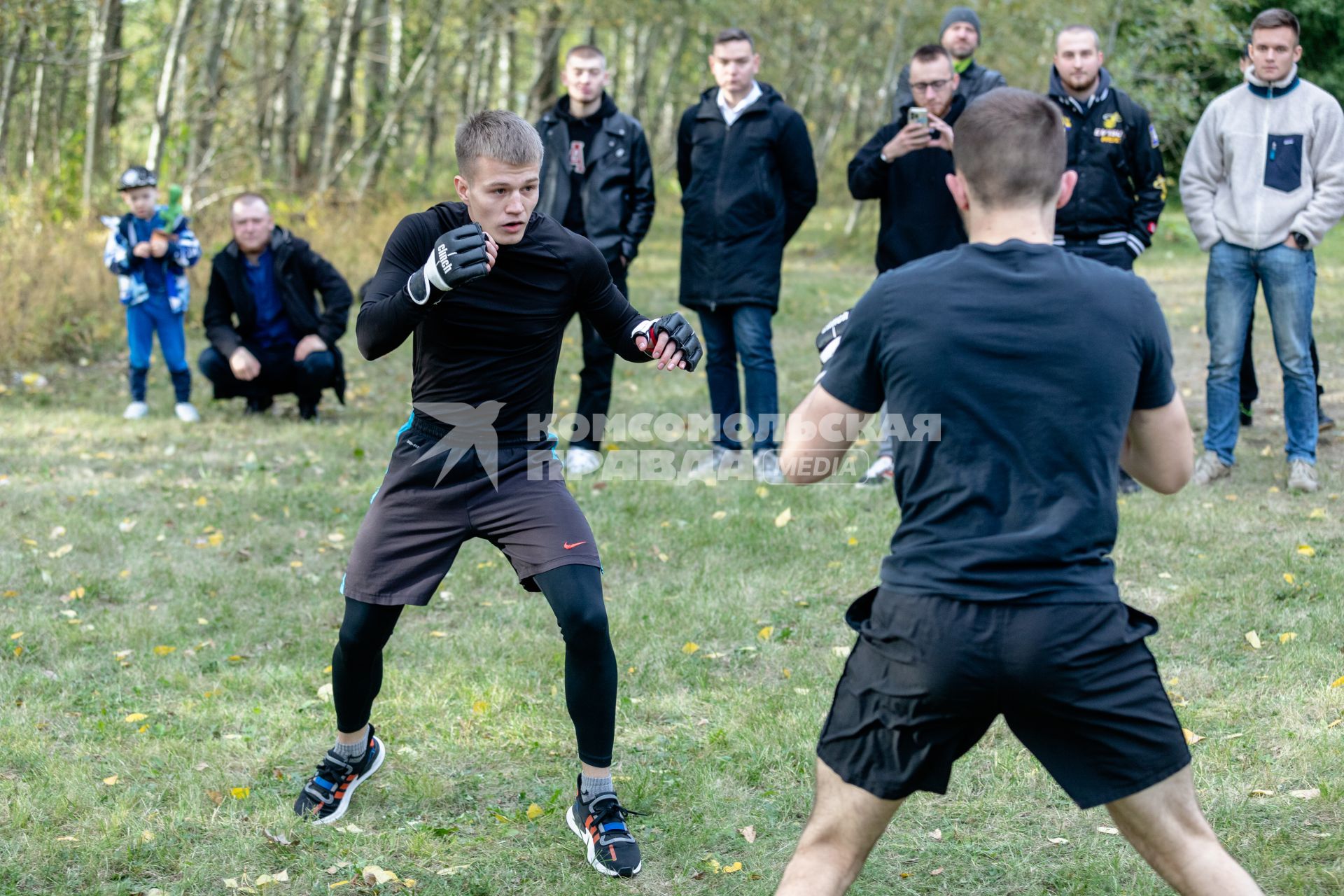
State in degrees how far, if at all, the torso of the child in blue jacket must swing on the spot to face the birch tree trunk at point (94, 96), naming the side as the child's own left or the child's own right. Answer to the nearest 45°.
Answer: approximately 180°

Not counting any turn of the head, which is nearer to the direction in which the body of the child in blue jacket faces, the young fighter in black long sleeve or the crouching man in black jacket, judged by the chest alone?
the young fighter in black long sleeve

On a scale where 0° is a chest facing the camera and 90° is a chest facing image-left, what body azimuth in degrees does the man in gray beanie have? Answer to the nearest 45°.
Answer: approximately 0°
